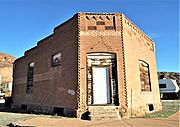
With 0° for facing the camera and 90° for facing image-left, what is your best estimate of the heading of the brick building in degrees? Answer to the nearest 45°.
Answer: approximately 0°
